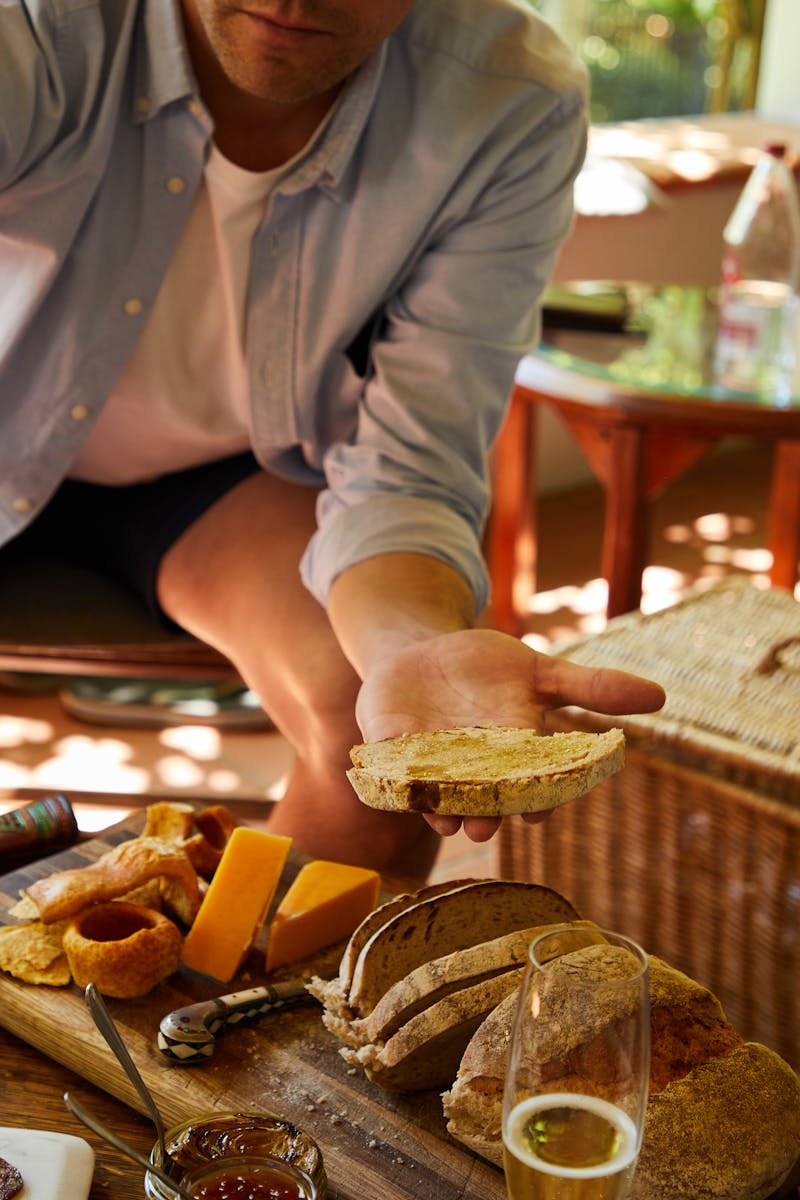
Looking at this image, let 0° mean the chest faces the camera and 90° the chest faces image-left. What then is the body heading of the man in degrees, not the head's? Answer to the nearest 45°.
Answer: approximately 0°

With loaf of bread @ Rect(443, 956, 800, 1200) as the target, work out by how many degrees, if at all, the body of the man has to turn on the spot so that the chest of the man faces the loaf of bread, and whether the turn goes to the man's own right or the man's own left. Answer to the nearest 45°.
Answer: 0° — they already face it

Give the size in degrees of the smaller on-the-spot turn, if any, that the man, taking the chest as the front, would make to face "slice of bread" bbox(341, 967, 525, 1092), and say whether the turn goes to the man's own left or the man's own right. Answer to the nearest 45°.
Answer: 0° — they already face it

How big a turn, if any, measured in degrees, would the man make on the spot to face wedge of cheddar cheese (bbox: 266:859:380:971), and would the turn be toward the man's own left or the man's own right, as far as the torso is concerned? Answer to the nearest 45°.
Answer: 0° — they already face it

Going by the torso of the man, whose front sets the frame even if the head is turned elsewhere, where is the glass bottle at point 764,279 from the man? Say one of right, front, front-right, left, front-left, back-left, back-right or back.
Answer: back-left

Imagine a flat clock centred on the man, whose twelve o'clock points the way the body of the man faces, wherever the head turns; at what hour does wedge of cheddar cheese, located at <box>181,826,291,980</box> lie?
The wedge of cheddar cheese is roughly at 12 o'clock from the man.

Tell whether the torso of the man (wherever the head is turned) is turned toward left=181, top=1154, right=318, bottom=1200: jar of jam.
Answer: yes
